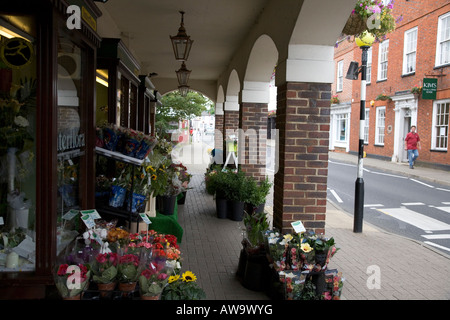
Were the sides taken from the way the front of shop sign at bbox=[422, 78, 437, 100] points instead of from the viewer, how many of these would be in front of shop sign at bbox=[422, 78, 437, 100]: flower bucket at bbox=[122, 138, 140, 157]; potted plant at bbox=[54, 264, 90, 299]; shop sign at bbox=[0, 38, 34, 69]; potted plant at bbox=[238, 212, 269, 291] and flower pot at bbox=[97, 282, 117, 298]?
5

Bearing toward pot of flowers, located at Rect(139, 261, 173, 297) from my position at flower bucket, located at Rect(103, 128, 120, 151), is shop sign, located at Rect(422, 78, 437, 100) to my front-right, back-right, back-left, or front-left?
back-left

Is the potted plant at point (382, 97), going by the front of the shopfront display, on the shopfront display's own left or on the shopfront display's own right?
on the shopfront display's own left

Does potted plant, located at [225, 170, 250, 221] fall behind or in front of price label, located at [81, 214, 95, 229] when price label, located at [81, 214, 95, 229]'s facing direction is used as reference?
behind

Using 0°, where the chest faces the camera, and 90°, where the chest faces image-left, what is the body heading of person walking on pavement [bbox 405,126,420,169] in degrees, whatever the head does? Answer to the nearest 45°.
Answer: approximately 0°

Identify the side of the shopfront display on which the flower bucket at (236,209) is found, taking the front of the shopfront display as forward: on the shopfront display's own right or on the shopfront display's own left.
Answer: on the shopfront display's own left

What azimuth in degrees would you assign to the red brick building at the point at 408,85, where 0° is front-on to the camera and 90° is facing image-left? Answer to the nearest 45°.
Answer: approximately 45°

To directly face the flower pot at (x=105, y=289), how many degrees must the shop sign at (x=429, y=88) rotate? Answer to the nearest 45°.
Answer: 0° — it already faces it

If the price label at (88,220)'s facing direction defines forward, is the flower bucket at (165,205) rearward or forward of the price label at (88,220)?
rearward
